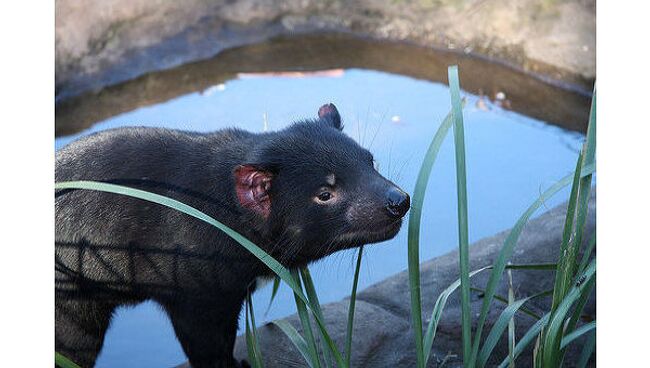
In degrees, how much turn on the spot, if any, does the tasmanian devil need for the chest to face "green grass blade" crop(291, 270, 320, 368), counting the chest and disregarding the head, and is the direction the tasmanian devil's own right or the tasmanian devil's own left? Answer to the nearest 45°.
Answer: approximately 45° to the tasmanian devil's own right

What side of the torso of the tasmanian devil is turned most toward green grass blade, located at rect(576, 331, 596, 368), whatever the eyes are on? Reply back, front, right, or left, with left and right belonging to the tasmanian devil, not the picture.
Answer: front

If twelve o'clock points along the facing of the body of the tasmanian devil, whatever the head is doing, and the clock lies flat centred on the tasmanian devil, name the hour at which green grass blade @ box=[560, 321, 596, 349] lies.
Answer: The green grass blade is roughly at 1 o'clock from the tasmanian devil.

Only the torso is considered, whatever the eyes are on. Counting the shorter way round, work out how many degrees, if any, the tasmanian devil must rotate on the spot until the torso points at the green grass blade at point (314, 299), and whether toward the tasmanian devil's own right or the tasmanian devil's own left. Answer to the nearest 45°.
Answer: approximately 45° to the tasmanian devil's own right

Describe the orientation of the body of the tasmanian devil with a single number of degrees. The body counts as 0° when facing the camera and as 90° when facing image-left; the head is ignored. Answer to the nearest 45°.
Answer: approximately 270°

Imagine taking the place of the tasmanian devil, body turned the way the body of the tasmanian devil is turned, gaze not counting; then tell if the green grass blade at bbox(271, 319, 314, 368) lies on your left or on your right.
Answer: on your right

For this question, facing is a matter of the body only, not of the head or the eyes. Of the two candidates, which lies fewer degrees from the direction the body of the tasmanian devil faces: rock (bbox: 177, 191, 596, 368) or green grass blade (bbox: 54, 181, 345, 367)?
the rock

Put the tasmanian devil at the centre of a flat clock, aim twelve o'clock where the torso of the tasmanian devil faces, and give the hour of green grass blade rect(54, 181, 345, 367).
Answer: The green grass blade is roughly at 3 o'clock from the tasmanian devil.
